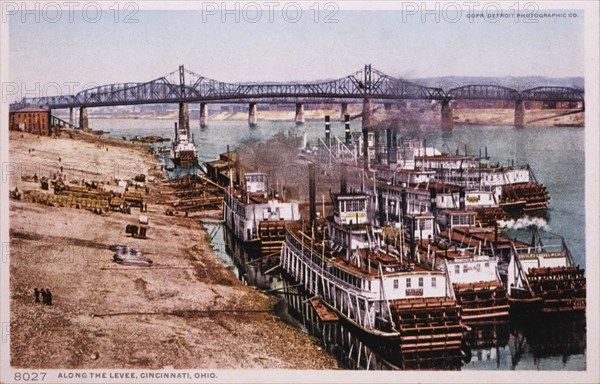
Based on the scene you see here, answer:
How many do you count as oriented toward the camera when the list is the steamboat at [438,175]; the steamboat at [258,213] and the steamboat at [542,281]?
0

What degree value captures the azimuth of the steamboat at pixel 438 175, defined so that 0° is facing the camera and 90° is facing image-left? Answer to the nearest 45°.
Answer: approximately 135°

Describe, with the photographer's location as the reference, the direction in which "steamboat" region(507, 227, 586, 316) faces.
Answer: facing away from the viewer and to the left of the viewer

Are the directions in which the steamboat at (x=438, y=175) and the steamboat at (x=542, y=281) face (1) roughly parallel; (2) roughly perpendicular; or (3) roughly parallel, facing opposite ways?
roughly parallel

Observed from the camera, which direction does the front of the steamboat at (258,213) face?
facing away from the viewer and to the left of the viewer

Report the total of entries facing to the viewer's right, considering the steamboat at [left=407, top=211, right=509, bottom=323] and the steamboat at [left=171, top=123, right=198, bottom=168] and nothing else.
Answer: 0

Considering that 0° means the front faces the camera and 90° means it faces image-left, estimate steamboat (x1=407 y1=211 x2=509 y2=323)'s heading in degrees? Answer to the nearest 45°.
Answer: approximately 135°

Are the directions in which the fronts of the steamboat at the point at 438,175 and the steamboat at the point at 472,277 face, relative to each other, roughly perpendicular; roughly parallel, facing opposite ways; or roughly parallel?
roughly parallel
